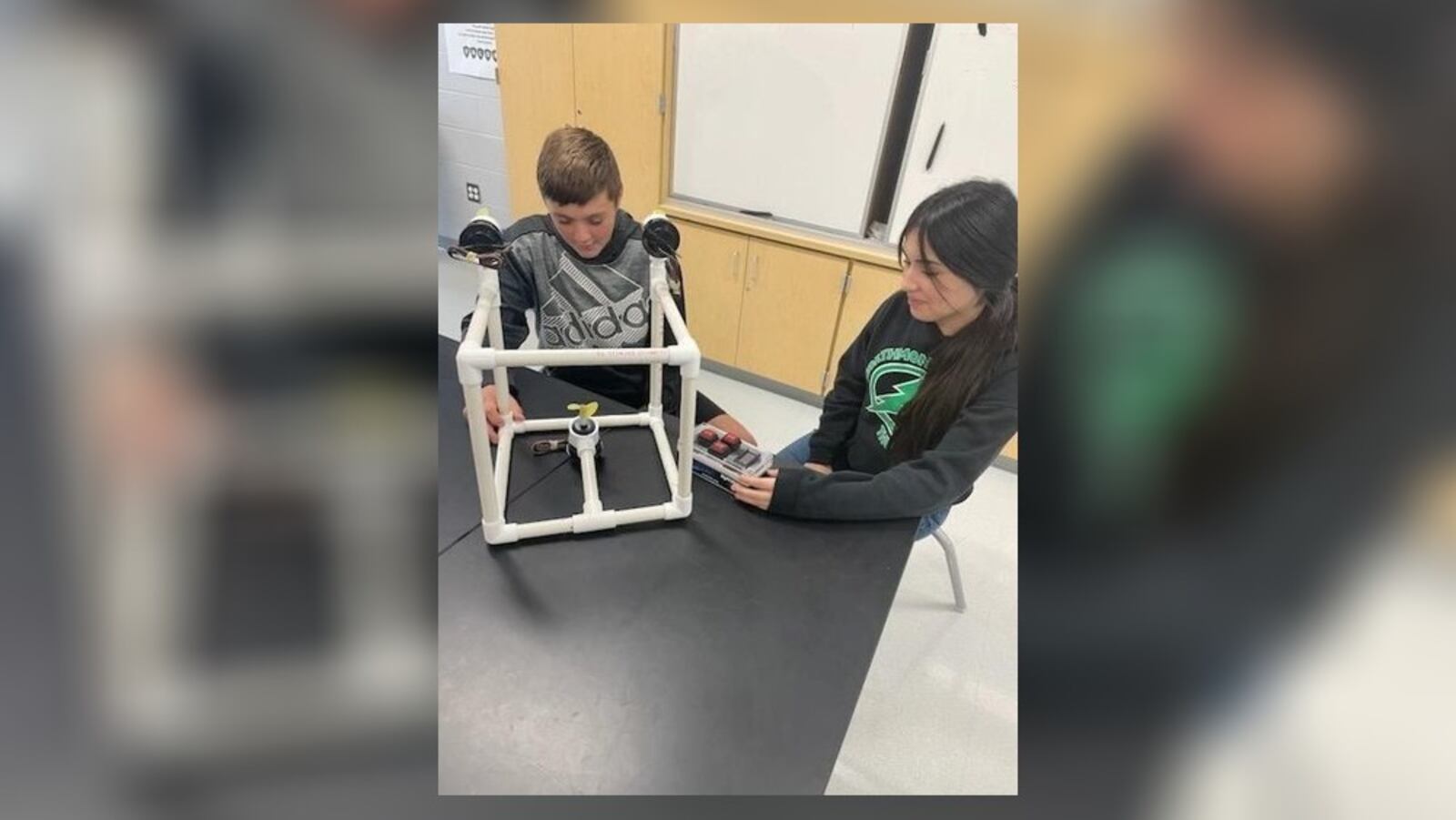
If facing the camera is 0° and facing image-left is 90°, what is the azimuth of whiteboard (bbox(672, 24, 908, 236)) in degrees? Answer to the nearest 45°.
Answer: approximately 45°

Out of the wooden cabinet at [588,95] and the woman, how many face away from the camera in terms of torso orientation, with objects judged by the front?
0

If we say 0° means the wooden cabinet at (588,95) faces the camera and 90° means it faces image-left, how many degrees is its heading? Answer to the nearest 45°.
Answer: approximately 0°

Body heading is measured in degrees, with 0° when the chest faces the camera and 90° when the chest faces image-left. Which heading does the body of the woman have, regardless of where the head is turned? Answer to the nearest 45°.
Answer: approximately 45°
